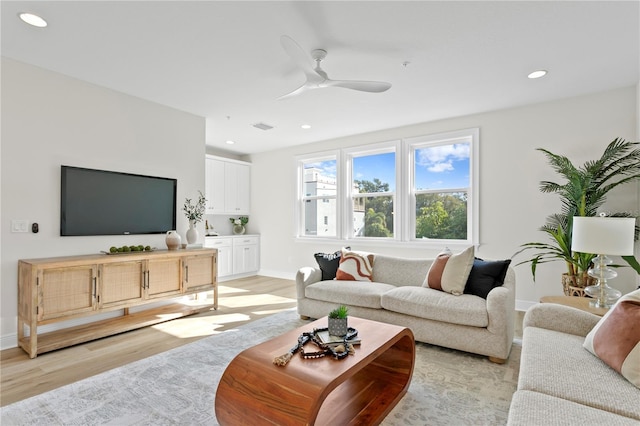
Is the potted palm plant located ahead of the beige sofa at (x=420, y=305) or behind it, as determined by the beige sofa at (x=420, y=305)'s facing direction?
behind

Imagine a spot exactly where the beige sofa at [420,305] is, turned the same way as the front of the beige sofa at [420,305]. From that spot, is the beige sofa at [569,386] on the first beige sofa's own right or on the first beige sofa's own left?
on the first beige sofa's own left

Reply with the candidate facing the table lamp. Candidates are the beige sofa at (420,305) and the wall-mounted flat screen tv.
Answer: the wall-mounted flat screen tv

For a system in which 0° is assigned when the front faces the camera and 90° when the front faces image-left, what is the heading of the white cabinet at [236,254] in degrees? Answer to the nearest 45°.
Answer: approximately 315°
